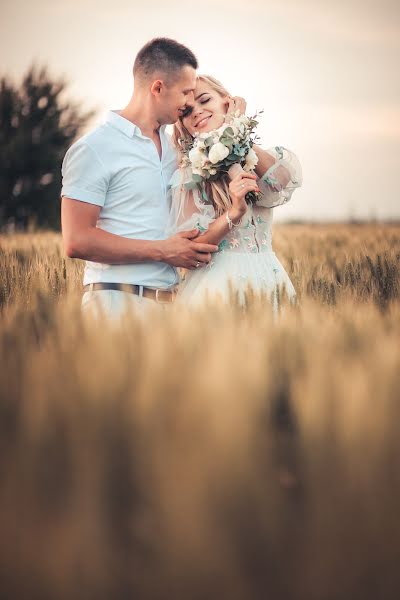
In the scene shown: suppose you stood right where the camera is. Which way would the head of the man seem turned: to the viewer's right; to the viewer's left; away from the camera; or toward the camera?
to the viewer's right

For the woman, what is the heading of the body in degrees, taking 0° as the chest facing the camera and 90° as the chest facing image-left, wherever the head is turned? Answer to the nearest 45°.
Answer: approximately 0°

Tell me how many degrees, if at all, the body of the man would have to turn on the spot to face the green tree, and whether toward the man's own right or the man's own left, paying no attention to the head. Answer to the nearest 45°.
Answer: approximately 135° to the man's own left

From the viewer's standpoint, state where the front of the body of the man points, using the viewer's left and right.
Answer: facing the viewer and to the right of the viewer

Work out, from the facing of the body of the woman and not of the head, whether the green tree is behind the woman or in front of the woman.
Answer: behind
